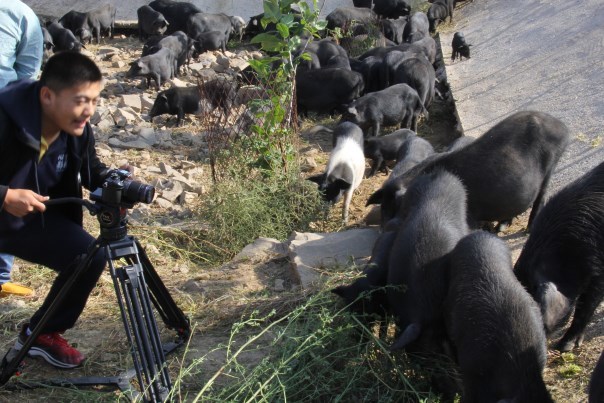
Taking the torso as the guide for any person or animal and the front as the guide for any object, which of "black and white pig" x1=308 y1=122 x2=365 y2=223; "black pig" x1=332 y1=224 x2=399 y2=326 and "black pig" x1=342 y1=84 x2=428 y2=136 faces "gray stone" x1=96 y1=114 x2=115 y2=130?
"black pig" x1=342 y1=84 x2=428 y2=136

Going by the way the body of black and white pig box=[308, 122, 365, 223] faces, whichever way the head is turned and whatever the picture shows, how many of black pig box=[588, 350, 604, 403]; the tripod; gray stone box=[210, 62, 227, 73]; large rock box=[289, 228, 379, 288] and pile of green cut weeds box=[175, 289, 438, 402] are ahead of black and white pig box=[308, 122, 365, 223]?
4

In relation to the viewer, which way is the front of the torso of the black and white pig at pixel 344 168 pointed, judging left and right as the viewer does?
facing the viewer

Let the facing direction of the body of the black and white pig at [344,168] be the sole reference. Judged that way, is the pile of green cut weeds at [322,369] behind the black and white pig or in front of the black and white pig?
in front

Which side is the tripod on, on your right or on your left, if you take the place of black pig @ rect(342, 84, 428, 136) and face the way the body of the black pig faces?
on your left

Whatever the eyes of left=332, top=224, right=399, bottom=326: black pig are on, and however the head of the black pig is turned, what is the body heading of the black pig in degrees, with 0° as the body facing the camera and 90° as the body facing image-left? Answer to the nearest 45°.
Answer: approximately 45°

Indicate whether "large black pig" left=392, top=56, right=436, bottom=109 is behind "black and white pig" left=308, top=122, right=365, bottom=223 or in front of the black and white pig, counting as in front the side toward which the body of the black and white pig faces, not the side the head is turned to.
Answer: behind

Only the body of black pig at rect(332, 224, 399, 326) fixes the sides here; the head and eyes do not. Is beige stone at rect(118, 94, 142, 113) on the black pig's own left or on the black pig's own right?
on the black pig's own right

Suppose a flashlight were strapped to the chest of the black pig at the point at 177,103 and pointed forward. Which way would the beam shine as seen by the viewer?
to the viewer's left

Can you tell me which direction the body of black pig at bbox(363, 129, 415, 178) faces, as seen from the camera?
to the viewer's left

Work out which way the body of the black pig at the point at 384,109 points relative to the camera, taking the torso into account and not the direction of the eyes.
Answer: to the viewer's left

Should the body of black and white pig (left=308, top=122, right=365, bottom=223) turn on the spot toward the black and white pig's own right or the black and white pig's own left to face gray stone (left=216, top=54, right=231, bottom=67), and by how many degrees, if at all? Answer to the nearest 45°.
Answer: approximately 180°
